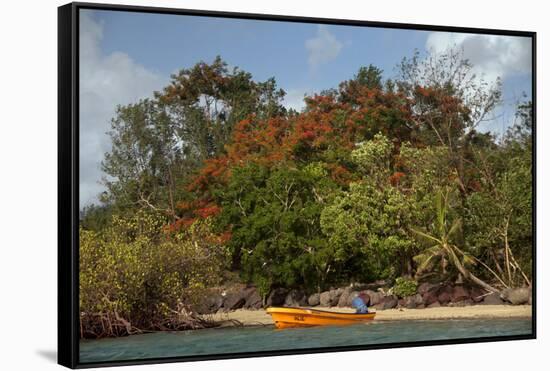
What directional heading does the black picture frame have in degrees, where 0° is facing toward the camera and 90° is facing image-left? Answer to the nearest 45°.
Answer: approximately 315°
